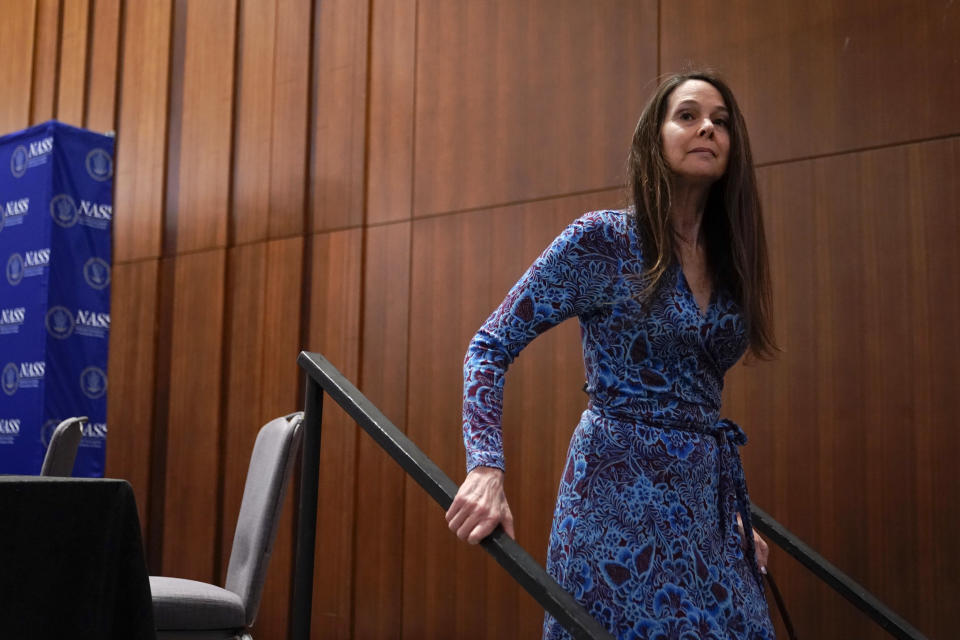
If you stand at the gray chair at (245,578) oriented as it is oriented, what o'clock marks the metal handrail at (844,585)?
The metal handrail is roughly at 7 o'clock from the gray chair.

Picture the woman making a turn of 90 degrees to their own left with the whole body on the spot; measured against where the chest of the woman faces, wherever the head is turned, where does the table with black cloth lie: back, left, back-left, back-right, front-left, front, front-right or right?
back-left

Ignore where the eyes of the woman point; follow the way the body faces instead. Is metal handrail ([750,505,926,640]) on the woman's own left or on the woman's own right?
on the woman's own left

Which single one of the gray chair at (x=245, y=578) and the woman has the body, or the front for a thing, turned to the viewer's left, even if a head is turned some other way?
the gray chair

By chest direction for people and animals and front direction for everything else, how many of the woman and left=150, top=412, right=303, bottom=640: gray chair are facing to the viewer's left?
1

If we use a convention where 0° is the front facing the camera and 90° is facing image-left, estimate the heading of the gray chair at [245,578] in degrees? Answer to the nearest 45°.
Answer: approximately 90°

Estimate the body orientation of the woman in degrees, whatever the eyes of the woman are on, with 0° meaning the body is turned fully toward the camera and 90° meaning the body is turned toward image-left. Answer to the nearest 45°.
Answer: approximately 315°

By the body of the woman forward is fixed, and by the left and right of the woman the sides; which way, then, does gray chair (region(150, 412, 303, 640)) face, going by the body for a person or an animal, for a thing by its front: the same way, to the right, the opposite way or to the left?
to the right

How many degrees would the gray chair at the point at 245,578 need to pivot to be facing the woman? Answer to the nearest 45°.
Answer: approximately 135° to its left
